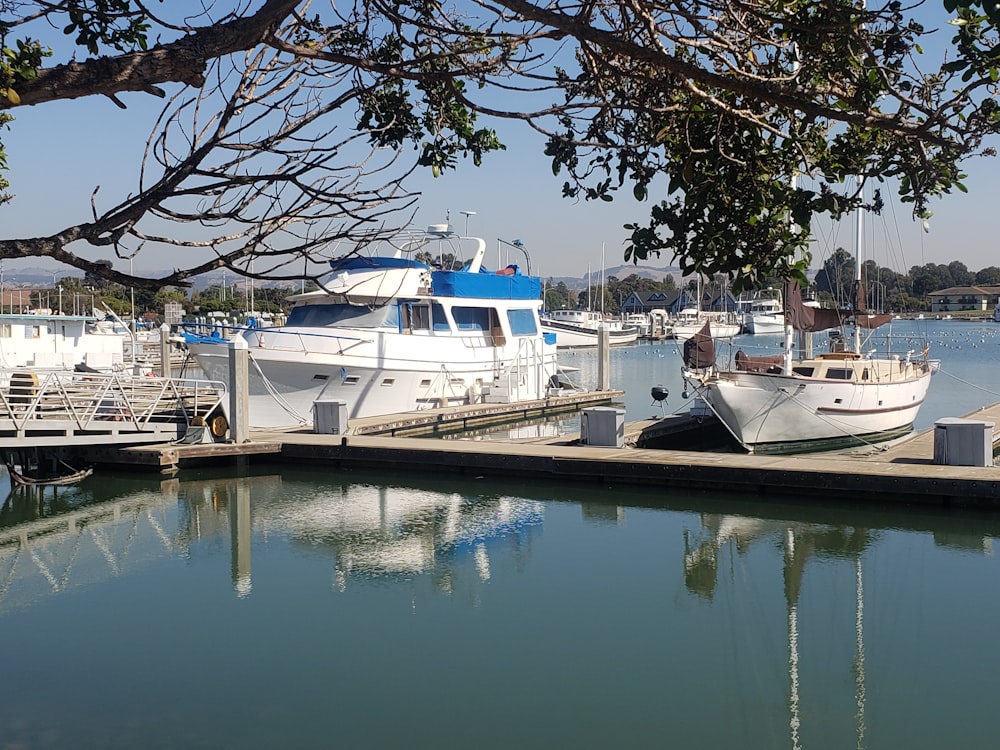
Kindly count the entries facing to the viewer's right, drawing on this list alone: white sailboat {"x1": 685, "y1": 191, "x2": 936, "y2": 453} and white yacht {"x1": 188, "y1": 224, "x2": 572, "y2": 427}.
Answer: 0

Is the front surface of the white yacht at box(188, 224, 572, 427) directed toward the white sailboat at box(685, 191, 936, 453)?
no

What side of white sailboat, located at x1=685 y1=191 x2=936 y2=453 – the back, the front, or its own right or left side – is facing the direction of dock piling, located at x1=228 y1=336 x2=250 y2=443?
front

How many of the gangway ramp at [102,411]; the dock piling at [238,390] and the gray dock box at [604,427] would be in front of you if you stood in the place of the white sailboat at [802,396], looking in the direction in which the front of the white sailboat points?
3

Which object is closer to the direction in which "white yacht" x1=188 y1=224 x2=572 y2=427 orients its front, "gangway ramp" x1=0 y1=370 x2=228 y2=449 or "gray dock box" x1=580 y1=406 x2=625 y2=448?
the gangway ramp

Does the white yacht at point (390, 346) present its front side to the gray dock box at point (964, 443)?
no

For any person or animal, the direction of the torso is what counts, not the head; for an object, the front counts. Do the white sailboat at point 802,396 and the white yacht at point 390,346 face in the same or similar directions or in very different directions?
same or similar directions

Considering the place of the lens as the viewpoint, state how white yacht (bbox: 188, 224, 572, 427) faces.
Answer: facing the viewer and to the left of the viewer

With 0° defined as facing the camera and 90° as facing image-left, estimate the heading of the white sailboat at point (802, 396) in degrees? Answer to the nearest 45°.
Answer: approximately 45°

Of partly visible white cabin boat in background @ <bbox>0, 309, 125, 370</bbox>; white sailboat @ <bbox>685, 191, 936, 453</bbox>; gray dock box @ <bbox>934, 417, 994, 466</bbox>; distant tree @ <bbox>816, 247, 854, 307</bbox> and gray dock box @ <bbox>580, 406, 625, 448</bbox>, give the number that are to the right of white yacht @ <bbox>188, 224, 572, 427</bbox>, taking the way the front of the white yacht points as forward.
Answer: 1

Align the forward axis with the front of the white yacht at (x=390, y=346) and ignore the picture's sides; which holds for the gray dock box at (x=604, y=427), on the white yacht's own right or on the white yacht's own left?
on the white yacht's own left
